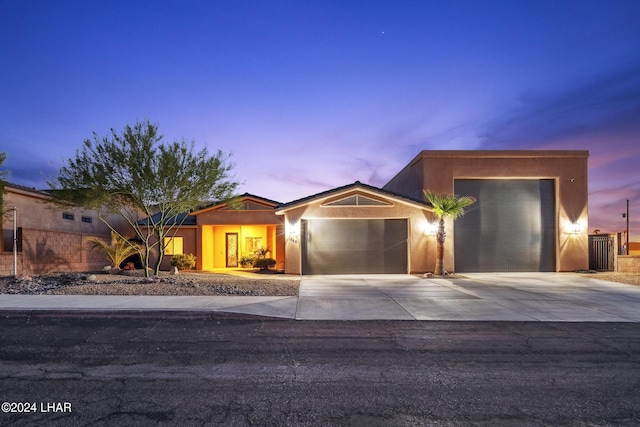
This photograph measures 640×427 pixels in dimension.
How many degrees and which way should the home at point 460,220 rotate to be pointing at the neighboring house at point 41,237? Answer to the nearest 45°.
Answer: approximately 90° to its right

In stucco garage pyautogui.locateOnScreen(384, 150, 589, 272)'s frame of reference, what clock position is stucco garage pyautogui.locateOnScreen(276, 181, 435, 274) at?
stucco garage pyautogui.locateOnScreen(276, 181, 435, 274) is roughly at 2 o'clock from stucco garage pyautogui.locateOnScreen(384, 150, 589, 272).

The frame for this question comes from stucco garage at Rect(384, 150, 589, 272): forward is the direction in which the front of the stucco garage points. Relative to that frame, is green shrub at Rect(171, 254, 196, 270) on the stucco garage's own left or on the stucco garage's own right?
on the stucco garage's own right

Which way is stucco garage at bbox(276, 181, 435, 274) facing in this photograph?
toward the camera

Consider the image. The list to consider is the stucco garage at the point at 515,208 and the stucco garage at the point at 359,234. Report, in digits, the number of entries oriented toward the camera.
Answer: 2

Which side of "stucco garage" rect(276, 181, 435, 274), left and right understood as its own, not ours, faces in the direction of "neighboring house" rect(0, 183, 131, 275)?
right

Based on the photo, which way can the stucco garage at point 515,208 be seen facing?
toward the camera

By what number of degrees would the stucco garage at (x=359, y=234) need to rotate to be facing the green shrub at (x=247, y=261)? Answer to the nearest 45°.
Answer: approximately 135° to its right
